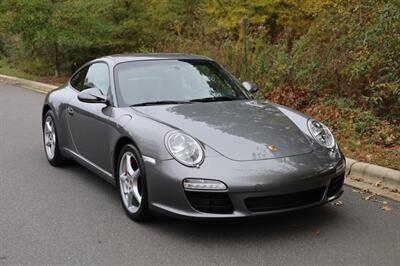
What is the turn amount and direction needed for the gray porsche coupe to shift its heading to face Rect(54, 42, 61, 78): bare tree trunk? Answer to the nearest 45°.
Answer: approximately 135° to its left

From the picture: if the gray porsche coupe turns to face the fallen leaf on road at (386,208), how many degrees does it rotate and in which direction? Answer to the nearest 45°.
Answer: approximately 45° to its left

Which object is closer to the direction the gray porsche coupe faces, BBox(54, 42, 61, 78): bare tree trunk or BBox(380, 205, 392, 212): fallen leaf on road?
the fallen leaf on road

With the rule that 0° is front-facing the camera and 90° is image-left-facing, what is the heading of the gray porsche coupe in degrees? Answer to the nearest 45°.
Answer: approximately 315°
